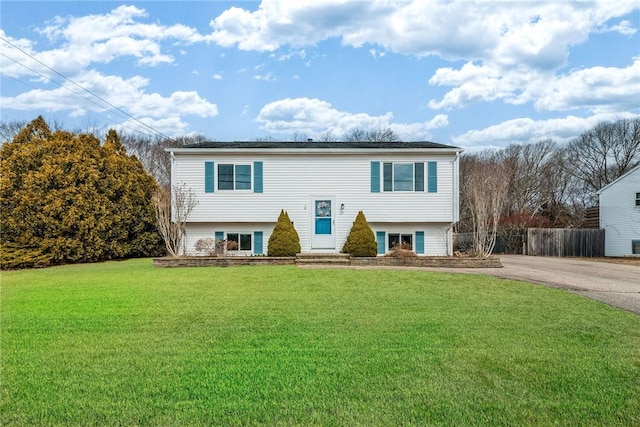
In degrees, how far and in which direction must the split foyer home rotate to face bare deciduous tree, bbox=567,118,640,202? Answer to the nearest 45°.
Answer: approximately 135° to its left

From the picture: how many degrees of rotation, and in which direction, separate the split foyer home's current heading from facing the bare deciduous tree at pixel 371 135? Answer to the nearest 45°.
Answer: approximately 180°

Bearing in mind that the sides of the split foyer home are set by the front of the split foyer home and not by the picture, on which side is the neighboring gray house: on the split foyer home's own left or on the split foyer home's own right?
on the split foyer home's own left

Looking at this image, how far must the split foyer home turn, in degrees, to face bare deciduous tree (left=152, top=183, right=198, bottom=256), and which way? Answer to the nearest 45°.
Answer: approximately 90° to its right

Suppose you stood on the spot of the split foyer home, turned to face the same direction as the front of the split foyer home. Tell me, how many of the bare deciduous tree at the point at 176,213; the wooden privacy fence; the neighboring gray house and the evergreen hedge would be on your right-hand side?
2

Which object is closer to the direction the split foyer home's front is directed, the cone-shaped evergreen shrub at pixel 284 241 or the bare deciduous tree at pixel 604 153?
the cone-shaped evergreen shrub

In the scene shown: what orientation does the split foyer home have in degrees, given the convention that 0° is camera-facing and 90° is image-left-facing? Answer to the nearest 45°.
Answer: approximately 0°

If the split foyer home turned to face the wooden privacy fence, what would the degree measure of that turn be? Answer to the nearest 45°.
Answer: approximately 135° to its left
